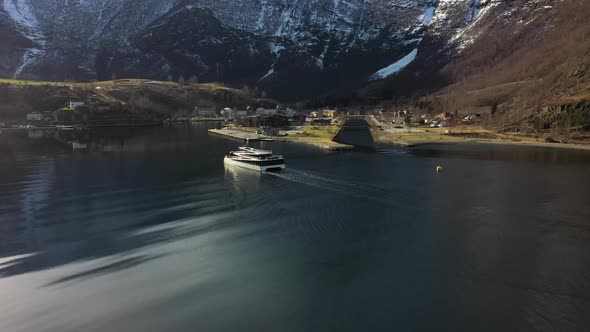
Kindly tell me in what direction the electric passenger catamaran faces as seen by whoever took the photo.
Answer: facing away from the viewer and to the left of the viewer
